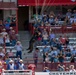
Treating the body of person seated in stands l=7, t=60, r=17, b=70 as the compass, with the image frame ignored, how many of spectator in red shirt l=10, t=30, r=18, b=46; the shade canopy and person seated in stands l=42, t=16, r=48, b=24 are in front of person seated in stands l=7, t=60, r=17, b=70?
0

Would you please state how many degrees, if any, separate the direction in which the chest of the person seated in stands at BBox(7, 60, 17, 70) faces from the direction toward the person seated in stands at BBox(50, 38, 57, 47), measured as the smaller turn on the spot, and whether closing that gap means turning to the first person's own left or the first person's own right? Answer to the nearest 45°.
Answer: approximately 135° to the first person's own left

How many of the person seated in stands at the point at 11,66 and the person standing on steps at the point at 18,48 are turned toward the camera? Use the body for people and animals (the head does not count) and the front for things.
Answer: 2

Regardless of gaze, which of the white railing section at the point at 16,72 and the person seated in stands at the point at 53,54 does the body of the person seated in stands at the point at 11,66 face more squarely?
the white railing section

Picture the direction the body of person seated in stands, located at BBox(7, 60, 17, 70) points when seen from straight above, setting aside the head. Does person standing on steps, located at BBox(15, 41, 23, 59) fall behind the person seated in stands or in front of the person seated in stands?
behind

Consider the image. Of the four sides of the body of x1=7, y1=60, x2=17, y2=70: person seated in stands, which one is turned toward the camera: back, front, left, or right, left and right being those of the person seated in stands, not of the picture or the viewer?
front

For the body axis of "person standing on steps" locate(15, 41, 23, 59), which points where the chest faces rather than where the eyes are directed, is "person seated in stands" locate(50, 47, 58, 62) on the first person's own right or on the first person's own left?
on the first person's own left

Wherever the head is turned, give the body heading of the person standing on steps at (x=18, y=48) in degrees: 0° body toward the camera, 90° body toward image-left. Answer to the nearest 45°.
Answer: approximately 0°

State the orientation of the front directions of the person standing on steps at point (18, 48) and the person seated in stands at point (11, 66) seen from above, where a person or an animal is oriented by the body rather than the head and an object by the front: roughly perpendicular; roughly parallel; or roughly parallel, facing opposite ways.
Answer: roughly parallel
